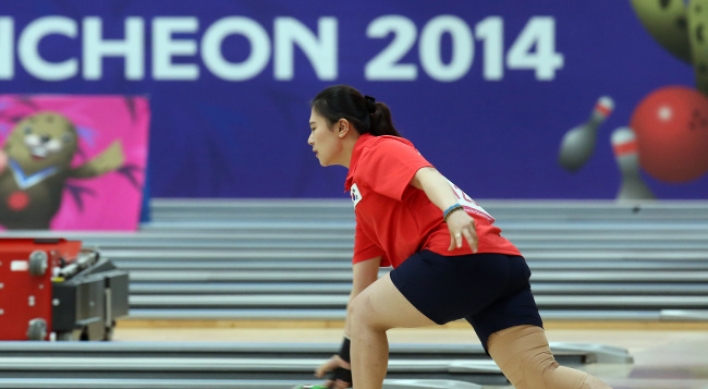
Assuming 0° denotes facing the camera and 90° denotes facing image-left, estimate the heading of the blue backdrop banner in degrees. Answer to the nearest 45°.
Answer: approximately 0°

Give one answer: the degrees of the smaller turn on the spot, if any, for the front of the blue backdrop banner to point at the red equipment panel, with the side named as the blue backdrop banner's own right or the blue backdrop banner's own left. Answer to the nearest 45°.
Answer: approximately 45° to the blue backdrop banner's own right

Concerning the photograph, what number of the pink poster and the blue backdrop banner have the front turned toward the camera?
2

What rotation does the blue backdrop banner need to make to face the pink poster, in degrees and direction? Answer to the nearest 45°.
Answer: approximately 45° to its right

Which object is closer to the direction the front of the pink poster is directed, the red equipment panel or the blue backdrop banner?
the red equipment panel

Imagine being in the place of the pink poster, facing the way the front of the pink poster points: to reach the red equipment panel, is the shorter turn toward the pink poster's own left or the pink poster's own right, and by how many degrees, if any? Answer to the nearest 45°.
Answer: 0° — it already faces it

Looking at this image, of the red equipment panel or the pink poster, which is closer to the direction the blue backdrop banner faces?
the red equipment panel
